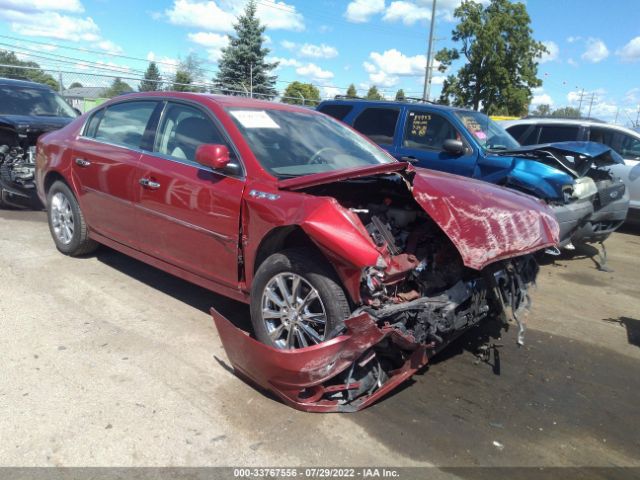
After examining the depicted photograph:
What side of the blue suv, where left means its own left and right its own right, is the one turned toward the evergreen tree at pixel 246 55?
back

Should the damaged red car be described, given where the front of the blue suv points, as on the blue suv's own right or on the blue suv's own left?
on the blue suv's own right

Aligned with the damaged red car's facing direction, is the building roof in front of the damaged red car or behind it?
behind

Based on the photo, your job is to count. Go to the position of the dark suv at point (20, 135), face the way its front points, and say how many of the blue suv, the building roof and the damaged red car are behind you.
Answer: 1

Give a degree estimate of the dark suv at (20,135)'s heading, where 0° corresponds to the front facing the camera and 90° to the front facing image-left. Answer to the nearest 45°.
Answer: approximately 0°

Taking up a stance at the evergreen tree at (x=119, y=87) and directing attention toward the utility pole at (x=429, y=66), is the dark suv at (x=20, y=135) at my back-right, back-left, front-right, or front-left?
front-right

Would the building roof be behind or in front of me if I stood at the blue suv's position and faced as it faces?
behind

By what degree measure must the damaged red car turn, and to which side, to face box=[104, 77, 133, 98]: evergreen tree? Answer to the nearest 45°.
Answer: approximately 180°

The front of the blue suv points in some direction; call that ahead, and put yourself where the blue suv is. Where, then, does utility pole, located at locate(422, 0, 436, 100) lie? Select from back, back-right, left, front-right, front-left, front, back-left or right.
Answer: back-left

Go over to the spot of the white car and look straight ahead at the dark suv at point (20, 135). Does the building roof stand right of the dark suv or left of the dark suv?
right

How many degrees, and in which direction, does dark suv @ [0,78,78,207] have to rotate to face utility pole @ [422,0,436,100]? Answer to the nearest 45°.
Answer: approximately 135° to its left

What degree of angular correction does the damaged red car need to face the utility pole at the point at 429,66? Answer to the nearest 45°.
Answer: approximately 135° to its left

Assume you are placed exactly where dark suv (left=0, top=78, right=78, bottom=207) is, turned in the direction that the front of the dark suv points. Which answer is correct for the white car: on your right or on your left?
on your left

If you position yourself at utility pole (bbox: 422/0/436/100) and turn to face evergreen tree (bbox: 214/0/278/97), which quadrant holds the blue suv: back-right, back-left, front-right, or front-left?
back-left
